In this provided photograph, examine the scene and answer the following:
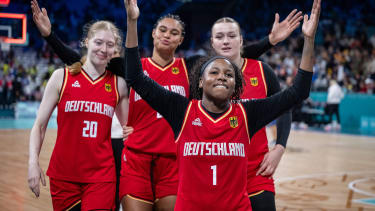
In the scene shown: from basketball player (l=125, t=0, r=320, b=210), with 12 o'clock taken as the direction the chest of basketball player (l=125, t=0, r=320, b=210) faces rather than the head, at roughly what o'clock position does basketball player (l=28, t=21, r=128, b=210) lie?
basketball player (l=28, t=21, r=128, b=210) is roughly at 4 o'clock from basketball player (l=125, t=0, r=320, b=210).

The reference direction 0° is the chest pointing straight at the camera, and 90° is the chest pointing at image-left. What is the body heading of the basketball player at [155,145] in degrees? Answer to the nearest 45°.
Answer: approximately 0°

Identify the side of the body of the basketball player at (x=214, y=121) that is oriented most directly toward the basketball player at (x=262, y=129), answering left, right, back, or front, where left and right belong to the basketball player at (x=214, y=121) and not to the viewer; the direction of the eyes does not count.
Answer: back

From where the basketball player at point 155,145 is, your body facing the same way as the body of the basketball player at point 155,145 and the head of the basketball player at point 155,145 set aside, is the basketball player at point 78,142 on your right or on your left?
on your right

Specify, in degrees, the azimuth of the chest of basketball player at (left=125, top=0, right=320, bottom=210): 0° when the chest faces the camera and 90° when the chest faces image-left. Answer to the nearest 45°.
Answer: approximately 0°
